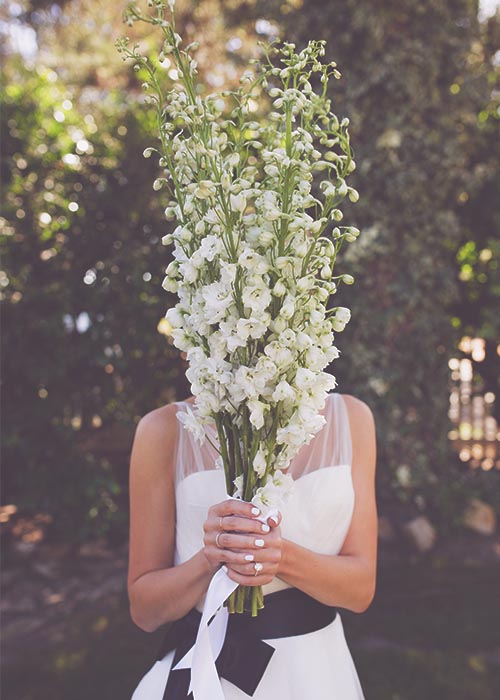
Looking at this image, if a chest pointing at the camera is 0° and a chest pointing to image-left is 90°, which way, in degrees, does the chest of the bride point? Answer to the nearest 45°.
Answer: approximately 0°
